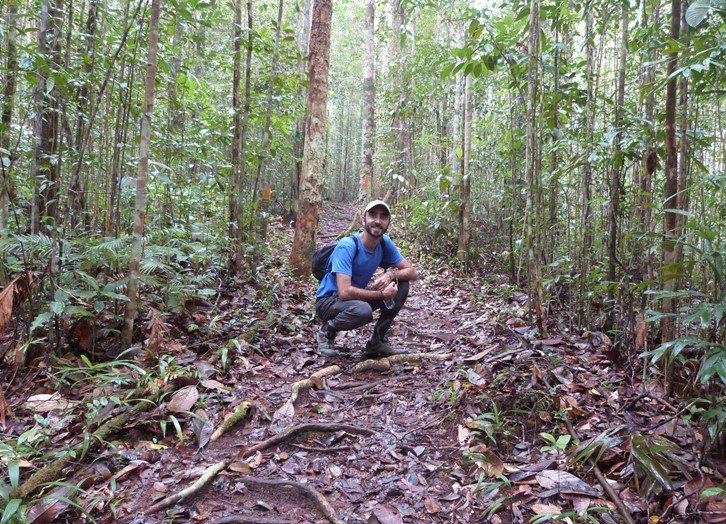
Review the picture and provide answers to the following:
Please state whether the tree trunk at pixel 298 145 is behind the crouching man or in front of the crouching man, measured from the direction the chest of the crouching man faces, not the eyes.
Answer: behind

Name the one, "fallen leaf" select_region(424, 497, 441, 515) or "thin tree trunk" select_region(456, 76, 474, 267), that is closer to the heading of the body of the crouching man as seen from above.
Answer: the fallen leaf

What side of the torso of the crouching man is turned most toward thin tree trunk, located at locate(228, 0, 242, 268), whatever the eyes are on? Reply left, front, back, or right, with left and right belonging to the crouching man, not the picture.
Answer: back

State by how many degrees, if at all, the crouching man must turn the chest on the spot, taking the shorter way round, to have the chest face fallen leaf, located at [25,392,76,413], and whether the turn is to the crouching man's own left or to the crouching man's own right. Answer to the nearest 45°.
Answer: approximately 90° to the crouching man's own right

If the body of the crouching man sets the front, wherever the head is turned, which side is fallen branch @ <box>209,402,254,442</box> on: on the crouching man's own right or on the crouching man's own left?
on the crouching man's own right

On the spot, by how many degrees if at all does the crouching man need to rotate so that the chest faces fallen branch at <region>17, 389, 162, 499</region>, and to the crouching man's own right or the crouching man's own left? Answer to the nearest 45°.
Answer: approximately 90° to the crouching man's own right

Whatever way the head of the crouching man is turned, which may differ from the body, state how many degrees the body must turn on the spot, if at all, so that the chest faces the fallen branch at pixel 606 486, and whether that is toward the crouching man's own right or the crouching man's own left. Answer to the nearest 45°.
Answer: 0° — they already face it

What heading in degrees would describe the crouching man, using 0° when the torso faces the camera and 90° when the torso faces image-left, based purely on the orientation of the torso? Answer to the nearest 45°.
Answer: approximately 315°

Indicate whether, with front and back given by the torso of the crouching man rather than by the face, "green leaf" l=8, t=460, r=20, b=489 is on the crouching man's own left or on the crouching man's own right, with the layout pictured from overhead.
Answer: on the crouching man's own right

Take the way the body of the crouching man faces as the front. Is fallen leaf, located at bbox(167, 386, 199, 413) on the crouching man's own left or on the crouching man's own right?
on the crouching man's own right

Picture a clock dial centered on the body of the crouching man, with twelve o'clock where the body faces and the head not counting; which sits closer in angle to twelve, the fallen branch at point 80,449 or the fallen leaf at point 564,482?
the fallen leaf

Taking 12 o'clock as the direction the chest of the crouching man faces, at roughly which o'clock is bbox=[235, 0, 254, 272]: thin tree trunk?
The thin tree trunk is roughly at 6 o'clock from the crouching man.

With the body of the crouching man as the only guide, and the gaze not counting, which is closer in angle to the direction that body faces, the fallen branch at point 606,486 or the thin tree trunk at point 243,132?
the fallen branch

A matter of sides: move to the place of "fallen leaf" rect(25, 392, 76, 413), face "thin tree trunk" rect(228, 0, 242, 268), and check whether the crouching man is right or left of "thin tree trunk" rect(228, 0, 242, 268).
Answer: right
